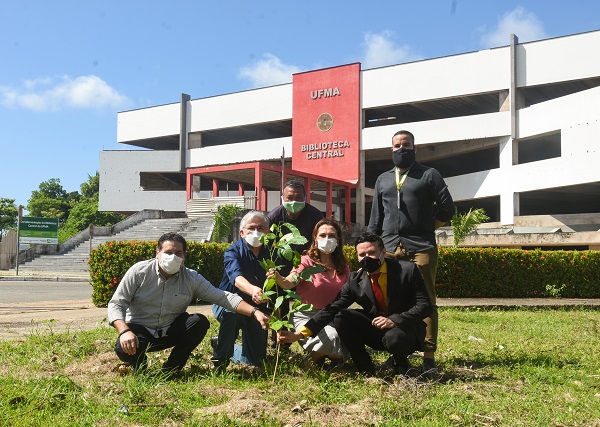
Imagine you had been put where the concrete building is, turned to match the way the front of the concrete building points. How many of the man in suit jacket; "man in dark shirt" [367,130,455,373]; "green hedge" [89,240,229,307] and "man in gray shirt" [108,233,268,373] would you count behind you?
0

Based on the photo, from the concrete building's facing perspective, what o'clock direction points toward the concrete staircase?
The concrete staircase is roughly at 1 o'clock from the concrete building.

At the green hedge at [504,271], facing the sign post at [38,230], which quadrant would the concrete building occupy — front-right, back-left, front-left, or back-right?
front-right

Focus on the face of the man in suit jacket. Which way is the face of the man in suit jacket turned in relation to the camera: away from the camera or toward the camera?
toward the camera

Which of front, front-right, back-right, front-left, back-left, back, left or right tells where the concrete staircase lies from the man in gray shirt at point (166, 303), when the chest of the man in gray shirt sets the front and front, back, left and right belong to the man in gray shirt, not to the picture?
back

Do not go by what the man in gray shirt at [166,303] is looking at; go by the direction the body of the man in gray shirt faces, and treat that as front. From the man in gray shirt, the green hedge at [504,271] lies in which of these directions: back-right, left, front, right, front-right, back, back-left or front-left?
back-left

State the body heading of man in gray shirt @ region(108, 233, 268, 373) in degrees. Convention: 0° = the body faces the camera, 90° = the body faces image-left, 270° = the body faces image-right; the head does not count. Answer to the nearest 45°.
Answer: approximately 0°

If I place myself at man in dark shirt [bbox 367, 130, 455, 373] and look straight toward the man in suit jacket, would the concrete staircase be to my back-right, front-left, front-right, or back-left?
back-right

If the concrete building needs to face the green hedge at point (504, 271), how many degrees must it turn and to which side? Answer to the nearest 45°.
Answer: approximately 45° to its left

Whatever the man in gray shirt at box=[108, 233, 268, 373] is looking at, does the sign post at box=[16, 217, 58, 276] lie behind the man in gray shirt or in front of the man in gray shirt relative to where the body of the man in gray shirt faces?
behind

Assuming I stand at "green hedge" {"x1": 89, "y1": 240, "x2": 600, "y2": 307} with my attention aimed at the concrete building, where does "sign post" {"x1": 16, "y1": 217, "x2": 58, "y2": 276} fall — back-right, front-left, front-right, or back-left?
front-left

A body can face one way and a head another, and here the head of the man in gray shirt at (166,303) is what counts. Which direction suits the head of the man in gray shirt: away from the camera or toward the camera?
toward the camera

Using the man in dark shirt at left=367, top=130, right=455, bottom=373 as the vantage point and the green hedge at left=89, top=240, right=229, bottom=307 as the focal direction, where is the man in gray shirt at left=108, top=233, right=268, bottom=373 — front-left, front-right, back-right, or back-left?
front-left

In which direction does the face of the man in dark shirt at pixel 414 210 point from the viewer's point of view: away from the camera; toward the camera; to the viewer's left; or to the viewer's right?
toward the camera

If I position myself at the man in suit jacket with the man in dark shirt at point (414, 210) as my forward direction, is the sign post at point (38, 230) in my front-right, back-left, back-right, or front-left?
front-left

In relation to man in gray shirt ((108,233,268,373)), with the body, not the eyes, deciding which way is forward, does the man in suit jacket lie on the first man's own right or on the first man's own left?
on the first man's own left

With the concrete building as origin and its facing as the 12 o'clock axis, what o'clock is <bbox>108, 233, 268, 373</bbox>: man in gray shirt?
The man in gray shirt is roughly at 11 o'clock from the concrete building.

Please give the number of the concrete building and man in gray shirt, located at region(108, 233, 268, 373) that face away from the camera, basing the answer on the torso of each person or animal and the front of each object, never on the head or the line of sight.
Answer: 0

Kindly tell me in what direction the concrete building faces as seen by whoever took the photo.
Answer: facing the viewer and to the left of the viewer
